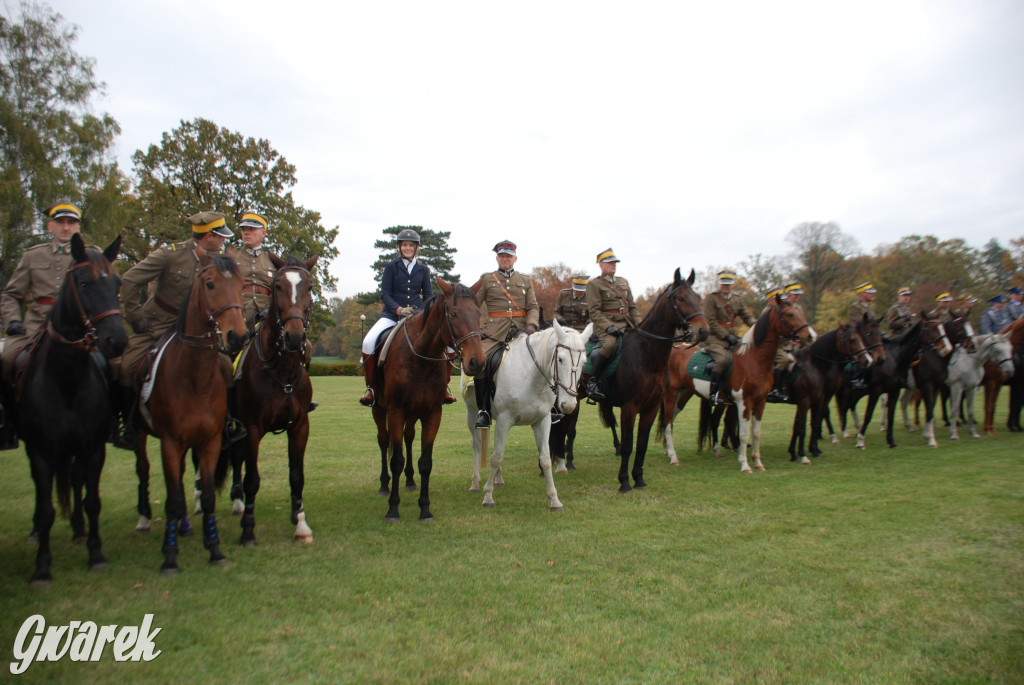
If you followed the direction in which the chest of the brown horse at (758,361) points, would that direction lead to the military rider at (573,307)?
no

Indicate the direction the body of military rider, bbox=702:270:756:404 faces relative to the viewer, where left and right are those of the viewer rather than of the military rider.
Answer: facing the viewer and to the right of the viewer

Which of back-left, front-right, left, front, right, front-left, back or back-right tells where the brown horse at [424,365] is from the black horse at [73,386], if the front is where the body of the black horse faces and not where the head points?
left

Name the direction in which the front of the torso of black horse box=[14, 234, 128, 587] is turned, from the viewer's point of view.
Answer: toward the camera

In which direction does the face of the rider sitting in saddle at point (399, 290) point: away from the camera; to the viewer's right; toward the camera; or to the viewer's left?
toward the camera

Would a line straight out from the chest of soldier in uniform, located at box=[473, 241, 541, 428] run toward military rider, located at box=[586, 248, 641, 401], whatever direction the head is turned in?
no

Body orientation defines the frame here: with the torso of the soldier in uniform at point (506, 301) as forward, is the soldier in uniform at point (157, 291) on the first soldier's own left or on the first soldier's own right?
on the first soldier's own right

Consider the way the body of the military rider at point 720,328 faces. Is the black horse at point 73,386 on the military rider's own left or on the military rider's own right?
on the military rider's own right

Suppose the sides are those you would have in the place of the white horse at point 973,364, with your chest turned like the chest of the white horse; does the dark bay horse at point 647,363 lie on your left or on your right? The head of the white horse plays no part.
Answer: on your right

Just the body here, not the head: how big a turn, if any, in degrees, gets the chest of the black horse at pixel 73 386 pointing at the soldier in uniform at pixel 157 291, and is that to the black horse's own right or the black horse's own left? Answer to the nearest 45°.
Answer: approximately 135° to the black horse's own left

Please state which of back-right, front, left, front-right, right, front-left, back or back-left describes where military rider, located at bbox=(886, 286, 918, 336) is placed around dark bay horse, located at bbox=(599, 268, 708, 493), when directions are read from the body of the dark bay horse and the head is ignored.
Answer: left

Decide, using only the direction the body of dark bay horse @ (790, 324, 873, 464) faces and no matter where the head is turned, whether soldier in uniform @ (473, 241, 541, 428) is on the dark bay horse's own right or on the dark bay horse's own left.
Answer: on the dark bay horse's own right

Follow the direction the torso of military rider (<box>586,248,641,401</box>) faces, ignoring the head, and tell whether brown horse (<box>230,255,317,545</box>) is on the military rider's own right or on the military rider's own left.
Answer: on the military rider's own right

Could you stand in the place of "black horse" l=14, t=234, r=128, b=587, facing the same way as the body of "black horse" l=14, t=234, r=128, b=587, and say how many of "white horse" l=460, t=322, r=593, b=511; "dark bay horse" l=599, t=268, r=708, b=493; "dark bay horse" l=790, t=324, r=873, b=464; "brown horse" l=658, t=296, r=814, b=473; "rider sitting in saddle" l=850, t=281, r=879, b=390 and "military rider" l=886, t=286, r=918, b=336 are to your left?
6

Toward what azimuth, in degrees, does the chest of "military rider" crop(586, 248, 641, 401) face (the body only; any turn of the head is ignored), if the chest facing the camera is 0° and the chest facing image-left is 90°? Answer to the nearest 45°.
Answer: approximately 315°

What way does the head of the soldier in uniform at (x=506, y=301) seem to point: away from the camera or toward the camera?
toward the camera

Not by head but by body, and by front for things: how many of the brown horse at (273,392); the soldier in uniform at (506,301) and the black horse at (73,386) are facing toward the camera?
3

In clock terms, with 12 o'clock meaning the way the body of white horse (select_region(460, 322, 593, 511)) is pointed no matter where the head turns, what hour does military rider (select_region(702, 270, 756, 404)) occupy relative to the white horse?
The military rider is roughly at 9 o'clock from the white horse.

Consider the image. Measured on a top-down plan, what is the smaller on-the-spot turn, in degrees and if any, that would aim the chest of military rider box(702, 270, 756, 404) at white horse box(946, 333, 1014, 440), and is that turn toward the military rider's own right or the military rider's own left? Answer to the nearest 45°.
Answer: approximately 90° to the military rider's own left

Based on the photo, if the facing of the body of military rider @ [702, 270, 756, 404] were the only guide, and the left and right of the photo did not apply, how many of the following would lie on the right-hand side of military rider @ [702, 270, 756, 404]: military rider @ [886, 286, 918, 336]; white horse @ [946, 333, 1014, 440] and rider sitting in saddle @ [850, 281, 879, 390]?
0
